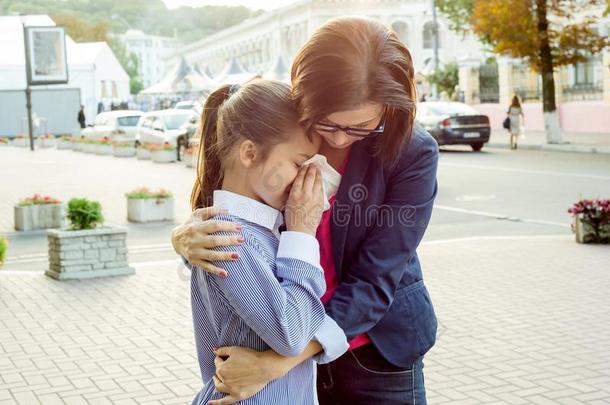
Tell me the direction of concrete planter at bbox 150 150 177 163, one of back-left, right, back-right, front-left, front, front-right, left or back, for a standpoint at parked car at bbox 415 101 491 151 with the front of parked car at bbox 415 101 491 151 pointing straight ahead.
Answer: front-left

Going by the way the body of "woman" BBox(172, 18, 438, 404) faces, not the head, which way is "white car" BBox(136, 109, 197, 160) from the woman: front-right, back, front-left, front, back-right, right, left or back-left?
back-right

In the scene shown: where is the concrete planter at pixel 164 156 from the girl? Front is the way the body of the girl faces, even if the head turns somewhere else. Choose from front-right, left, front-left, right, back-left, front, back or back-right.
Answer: left

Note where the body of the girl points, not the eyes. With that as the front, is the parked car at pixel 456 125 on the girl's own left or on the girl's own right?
on the girl's own left

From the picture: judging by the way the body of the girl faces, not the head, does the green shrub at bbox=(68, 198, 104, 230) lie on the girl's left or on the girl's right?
on the girl's left

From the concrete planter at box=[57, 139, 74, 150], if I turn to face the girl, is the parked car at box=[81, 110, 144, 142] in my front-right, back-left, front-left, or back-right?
back-left

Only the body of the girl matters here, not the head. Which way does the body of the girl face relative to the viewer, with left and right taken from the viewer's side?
facing to the right of the viewer

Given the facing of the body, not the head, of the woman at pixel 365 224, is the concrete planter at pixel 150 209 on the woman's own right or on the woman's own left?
on the woman's own right

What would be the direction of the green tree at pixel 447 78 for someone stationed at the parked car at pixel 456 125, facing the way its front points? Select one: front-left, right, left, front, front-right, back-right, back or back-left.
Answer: front-right

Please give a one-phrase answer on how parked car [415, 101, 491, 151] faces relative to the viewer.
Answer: facing away from the viewer and to the left of the viewer
